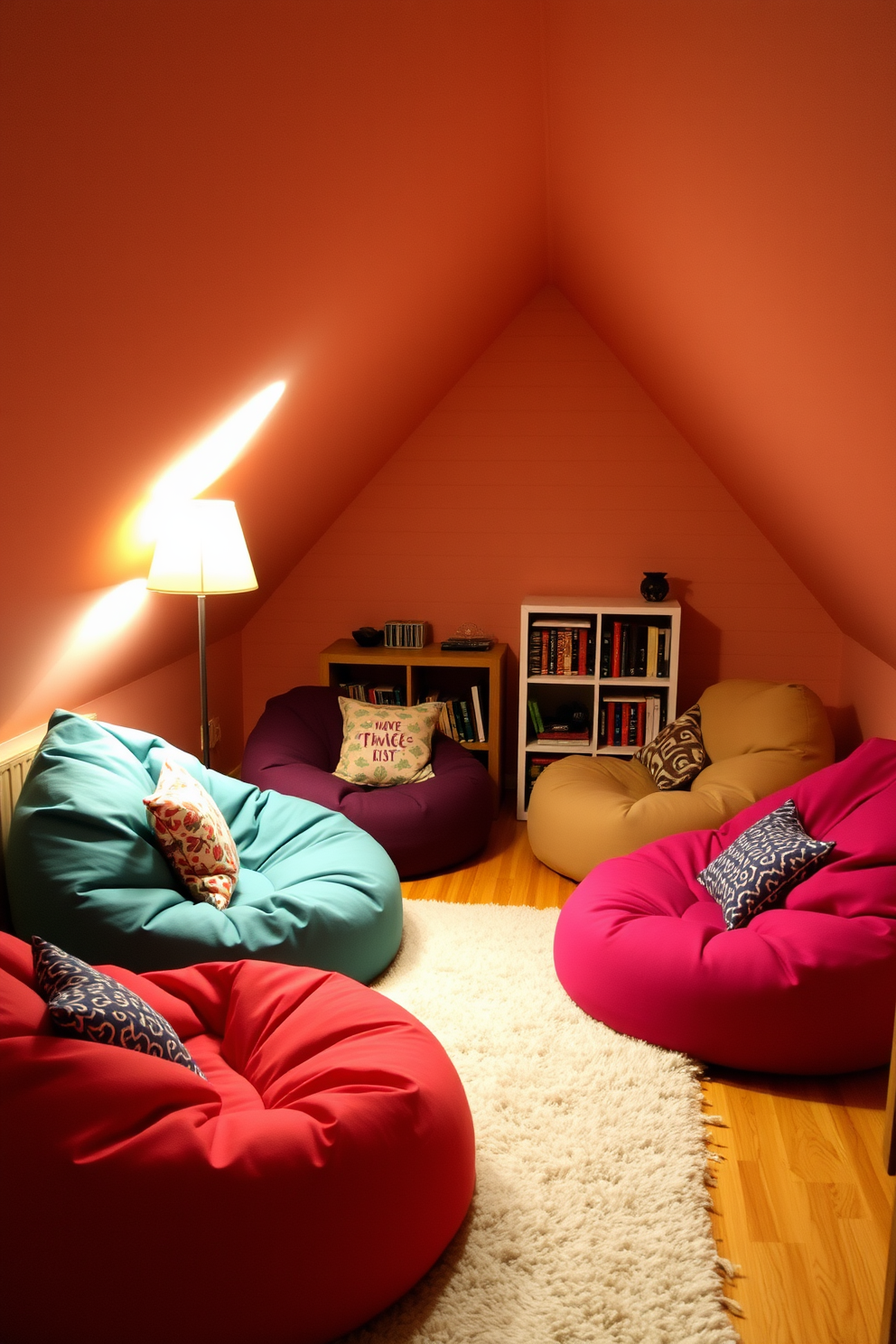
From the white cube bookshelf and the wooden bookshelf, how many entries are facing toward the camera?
2

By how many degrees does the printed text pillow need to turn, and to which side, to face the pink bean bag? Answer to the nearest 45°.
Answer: approximately 45° to its left

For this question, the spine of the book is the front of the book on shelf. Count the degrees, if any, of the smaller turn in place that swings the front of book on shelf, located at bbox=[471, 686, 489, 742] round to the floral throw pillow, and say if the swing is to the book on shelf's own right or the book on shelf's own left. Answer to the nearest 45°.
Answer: approximately 45° to the book on shelf's own right

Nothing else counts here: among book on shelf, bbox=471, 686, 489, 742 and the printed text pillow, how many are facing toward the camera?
2

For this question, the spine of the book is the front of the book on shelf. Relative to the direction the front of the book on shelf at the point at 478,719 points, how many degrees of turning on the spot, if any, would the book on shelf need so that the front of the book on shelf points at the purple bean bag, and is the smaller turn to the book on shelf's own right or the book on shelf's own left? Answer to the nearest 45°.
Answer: approximately 45° to the book on shelf's own right

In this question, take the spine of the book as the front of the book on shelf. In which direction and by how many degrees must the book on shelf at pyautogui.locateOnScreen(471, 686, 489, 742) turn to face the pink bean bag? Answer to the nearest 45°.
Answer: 0° — it already faces it
